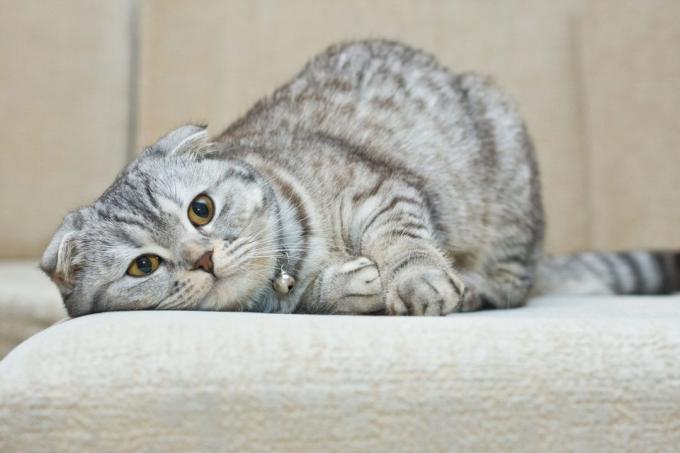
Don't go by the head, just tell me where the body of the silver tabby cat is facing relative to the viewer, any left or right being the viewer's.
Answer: facing the viewer and to the left of the viewer

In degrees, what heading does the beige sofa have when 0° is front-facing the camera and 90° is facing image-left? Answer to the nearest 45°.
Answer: approximately 0°
